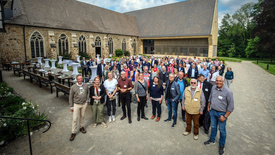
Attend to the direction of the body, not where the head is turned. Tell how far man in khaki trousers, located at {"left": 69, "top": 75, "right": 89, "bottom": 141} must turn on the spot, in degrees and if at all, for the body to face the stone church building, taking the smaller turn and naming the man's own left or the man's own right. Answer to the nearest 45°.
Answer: approximately 180°

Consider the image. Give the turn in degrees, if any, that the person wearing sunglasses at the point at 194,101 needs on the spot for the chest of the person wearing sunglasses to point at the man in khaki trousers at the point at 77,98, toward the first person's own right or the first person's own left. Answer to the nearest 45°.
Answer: approximately 90° to the first person's own right

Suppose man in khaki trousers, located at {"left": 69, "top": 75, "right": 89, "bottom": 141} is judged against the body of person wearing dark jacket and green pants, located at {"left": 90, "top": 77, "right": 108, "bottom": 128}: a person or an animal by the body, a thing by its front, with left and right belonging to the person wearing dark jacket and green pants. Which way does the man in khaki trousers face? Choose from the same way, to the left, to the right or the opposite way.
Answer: the same way

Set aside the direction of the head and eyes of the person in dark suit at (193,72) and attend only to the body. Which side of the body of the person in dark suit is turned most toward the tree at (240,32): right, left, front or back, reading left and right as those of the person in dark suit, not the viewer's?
back

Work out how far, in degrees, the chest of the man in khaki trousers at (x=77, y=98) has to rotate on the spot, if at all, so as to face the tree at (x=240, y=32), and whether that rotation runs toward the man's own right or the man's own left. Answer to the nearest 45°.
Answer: approximately 135° to the man's own left

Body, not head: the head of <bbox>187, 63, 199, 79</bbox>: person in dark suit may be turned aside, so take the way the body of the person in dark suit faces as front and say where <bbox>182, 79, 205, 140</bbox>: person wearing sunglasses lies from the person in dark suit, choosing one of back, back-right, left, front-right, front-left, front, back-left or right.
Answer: front

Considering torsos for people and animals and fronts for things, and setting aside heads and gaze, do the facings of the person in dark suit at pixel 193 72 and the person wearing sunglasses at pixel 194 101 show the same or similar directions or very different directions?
same or similar directions

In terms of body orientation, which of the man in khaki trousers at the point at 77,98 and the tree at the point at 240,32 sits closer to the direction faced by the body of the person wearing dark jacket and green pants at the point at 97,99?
the man in khaki trousers

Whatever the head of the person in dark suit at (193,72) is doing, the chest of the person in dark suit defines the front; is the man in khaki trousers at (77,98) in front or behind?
in front

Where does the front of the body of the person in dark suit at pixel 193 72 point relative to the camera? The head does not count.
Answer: toward the camera
